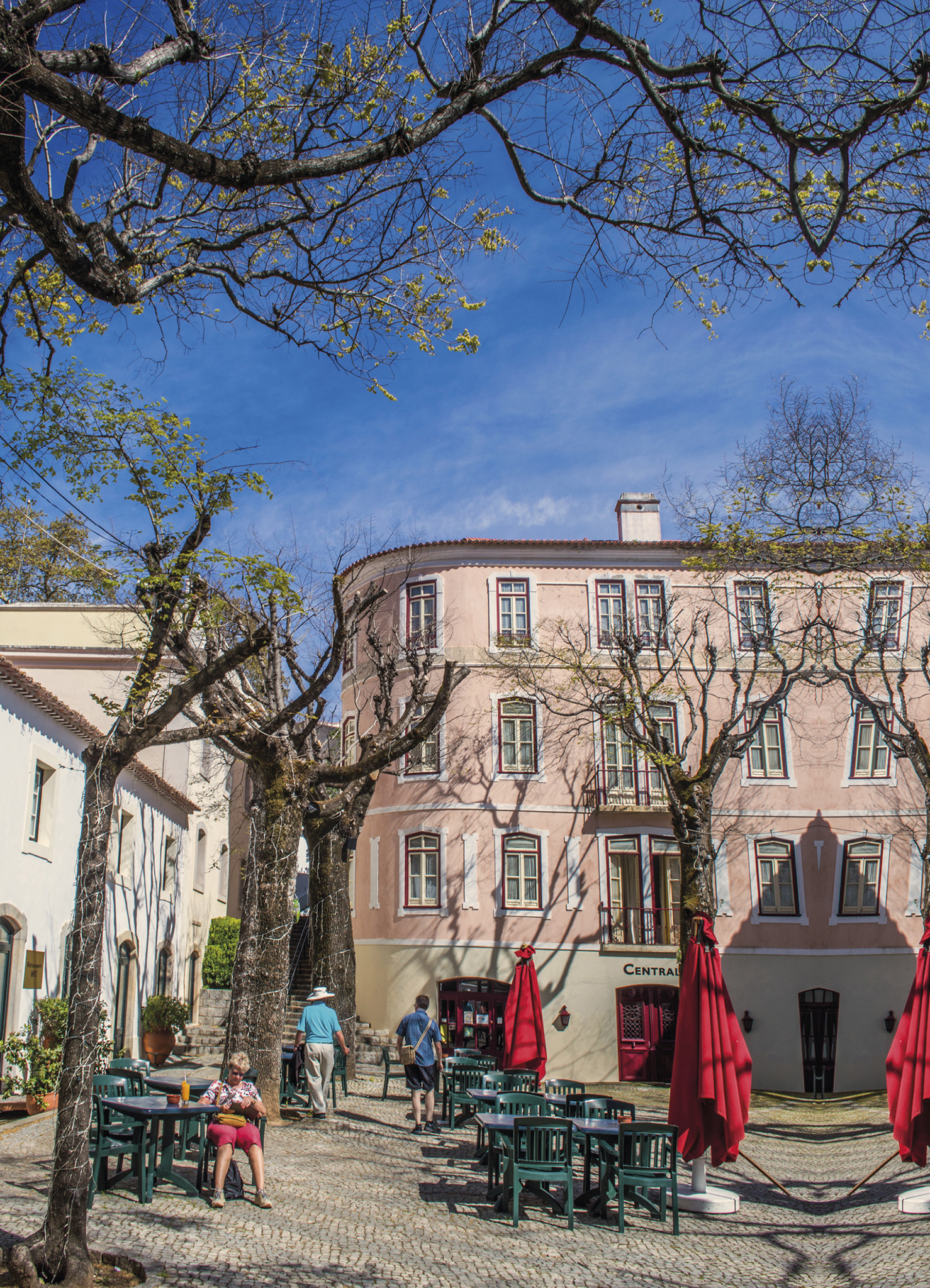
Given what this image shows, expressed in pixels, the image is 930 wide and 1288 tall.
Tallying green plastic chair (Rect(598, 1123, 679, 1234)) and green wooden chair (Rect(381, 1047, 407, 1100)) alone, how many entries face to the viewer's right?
1

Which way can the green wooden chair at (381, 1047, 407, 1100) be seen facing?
to the viewer's right

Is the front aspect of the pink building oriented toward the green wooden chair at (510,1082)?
yes

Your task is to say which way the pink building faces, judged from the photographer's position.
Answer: facing the viewer

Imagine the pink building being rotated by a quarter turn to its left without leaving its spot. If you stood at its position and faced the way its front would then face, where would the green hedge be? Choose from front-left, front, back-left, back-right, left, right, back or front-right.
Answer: back

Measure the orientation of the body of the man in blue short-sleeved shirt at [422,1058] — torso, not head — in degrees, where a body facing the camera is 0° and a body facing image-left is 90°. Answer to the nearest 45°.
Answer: approximately 180°

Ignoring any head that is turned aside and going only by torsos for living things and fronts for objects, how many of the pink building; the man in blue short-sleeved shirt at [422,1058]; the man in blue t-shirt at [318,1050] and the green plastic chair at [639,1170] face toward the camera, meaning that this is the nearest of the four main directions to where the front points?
1

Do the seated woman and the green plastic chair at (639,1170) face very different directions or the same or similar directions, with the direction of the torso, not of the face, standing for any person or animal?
very different directions

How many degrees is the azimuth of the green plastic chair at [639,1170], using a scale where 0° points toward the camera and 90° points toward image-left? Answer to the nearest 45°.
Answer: approximately 135°

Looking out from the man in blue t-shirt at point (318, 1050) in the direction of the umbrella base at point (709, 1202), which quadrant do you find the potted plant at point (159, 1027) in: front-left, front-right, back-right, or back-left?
back-left

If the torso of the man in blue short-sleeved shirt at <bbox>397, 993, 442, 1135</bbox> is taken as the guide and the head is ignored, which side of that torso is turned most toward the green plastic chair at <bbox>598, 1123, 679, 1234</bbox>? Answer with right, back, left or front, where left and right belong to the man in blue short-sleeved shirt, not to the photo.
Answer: back

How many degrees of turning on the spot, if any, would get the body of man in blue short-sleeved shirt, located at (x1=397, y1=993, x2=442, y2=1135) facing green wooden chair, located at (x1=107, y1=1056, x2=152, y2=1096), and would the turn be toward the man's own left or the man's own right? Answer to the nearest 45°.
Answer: approximately 135° to the man's own left

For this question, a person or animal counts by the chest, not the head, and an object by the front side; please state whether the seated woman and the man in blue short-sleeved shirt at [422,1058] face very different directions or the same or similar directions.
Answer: very different directions

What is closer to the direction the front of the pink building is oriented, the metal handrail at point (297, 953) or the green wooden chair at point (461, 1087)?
the green wooden chair
